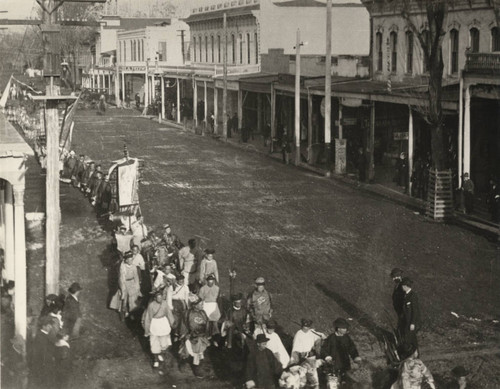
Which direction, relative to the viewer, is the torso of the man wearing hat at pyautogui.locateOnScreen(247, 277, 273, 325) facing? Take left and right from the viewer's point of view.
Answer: facing the viewer

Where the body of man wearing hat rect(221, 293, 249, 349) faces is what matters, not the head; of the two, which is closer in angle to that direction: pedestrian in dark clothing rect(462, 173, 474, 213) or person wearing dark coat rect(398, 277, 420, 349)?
the person wearing dark coat

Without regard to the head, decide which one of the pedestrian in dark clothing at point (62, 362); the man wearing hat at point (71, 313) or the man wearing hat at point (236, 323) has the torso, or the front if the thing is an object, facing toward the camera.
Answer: the man wearing hat at point (236, 323)

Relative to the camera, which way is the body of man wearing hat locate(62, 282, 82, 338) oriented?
to the viewer's right

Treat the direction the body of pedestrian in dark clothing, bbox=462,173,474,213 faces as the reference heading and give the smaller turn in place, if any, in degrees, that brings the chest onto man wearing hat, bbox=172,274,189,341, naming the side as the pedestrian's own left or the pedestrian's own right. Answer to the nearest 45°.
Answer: approximately 45° to the pedestrian's own left

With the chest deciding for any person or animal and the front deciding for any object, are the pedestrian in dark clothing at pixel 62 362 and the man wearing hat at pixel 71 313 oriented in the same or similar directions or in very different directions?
same or similar directions

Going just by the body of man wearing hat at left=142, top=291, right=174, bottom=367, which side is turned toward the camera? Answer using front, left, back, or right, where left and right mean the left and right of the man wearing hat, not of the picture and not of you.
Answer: front

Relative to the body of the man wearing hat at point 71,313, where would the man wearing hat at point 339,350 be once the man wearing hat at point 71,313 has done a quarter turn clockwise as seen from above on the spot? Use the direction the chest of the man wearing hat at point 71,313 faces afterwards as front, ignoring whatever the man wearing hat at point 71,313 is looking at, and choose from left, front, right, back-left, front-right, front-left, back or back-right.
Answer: front-left

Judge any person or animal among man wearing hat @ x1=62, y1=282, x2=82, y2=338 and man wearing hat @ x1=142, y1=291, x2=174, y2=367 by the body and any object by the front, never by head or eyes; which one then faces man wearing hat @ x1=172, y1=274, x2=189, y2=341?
man wearing hat @ x1=62, y1=282, x2=82, y2=338

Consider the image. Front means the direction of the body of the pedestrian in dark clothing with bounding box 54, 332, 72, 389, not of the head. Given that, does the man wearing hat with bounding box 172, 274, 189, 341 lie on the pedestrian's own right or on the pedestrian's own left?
on the pedestrian's own left

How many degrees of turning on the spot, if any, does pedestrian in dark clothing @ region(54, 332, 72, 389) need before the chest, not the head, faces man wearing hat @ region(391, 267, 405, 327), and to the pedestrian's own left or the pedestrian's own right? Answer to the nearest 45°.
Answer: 0° — they already face them

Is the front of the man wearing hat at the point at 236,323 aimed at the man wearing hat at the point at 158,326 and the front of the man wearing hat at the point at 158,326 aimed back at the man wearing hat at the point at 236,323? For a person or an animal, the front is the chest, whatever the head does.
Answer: no

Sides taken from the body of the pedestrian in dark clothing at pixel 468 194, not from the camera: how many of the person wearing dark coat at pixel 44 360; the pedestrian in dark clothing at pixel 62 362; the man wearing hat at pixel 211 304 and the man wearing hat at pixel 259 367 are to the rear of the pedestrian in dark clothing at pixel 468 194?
0

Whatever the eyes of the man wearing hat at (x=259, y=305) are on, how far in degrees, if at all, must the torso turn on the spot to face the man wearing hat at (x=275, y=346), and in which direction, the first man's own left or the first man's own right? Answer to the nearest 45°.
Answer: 0° — they already face them

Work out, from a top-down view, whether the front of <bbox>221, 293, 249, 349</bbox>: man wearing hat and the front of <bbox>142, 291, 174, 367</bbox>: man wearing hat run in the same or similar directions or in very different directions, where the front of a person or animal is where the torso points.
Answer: same or similar directions

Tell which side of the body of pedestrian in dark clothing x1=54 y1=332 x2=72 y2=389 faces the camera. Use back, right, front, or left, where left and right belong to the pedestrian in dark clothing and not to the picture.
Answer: right

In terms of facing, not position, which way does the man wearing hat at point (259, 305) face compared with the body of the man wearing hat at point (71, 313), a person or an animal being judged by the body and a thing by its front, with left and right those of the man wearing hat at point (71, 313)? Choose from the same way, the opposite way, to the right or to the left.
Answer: to the right
